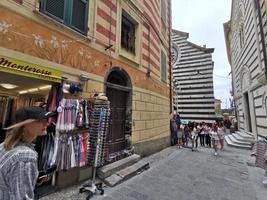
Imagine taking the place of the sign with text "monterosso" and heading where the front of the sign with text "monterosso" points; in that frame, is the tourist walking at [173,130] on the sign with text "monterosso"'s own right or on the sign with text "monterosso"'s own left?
on the sign with text "monterosso"'s own left

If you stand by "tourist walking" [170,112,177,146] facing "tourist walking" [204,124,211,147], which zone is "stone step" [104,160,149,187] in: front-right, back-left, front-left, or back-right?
back-right

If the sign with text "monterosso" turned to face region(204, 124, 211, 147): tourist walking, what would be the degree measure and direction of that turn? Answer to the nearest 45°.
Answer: approximately 45° to its left
